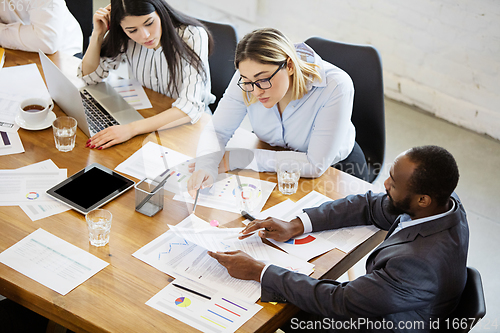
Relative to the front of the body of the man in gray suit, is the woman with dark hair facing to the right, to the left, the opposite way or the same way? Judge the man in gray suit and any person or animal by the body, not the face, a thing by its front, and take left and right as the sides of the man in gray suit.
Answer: to the left

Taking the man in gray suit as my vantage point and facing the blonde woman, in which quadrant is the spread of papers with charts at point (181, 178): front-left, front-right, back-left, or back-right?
front-left

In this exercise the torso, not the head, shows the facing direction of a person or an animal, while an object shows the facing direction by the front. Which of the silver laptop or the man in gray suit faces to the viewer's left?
the man in gray suit

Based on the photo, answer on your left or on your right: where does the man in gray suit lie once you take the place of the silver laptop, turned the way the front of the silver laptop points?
on your right

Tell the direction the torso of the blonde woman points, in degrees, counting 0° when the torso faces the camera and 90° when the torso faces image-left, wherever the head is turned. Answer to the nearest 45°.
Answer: approximately 45°

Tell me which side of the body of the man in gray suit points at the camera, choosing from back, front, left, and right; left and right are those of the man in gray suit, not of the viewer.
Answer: left

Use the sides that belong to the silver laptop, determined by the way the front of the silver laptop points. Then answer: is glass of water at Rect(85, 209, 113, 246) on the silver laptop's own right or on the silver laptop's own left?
on the silver laptop's own right

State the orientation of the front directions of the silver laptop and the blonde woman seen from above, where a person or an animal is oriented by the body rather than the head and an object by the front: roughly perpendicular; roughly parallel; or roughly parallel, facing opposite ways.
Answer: roughly parallel, facing opposite ways

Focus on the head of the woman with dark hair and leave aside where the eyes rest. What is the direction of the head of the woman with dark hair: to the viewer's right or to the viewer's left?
to the viewer's left

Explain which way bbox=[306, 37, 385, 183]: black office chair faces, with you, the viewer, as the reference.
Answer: facing the viewer and to the left of the viewer

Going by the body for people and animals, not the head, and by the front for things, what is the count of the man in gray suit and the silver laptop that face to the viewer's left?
1

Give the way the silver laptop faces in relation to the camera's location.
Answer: facing away from the viewer and to the right of the viewer

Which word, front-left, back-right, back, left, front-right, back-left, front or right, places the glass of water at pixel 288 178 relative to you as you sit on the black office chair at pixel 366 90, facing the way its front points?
front-left

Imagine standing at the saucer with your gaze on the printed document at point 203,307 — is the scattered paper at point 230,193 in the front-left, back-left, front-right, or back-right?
front-left
